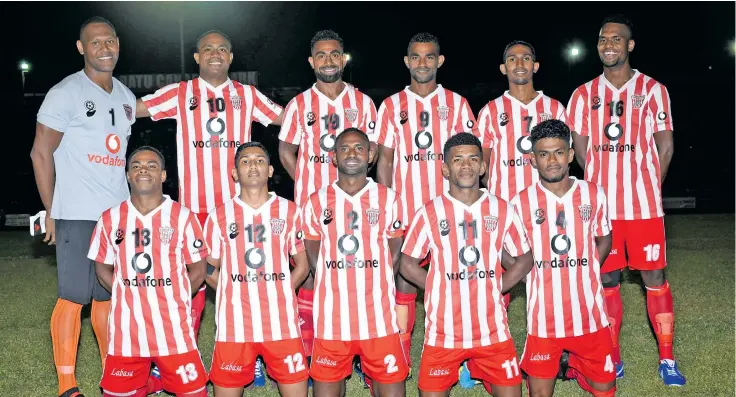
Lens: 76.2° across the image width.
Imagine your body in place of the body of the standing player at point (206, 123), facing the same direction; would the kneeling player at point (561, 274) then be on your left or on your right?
on your left

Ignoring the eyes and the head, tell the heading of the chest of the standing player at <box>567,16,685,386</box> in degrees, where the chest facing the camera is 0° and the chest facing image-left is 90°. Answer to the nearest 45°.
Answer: approximately 0°

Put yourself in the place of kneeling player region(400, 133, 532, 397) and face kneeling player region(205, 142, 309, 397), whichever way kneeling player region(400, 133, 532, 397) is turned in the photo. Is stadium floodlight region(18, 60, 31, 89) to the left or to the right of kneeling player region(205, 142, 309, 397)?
right
